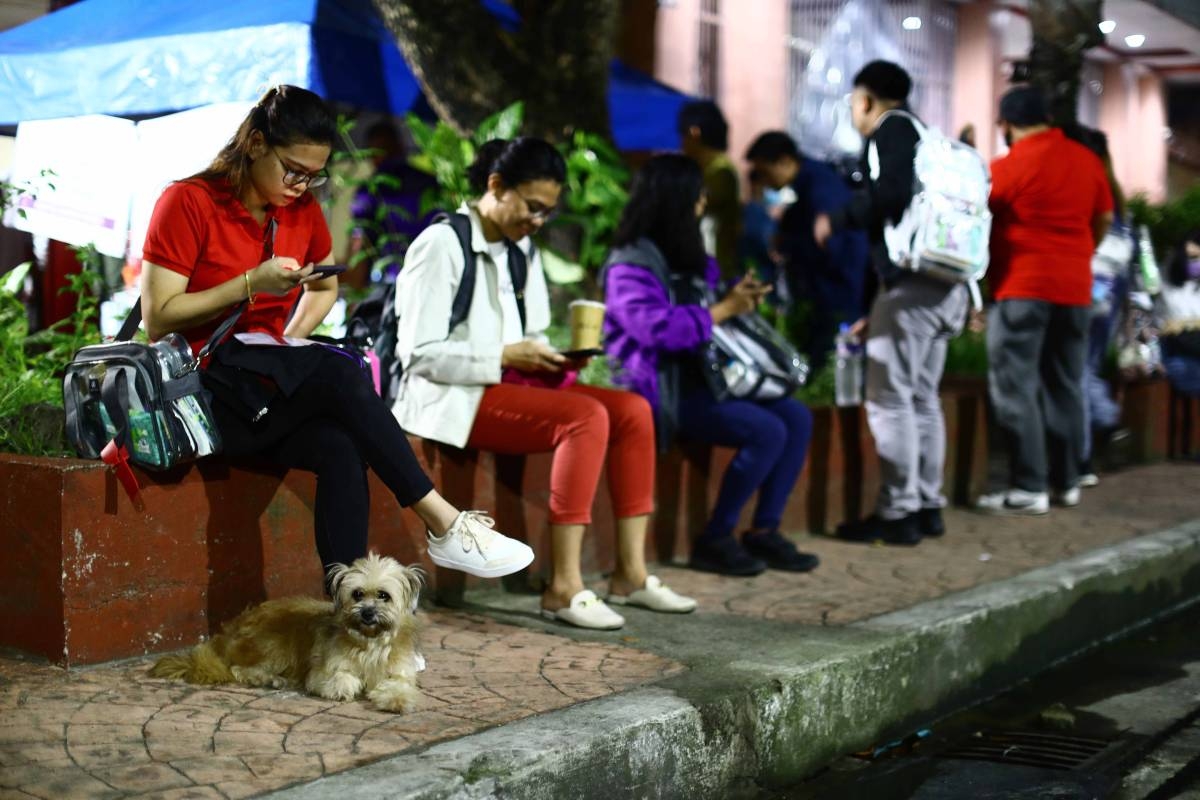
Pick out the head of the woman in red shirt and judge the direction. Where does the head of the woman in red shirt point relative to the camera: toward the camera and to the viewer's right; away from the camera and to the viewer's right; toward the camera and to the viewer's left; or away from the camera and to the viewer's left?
toward the camera and to the viewer's right

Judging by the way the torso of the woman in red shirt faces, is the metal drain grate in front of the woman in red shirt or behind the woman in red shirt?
in front

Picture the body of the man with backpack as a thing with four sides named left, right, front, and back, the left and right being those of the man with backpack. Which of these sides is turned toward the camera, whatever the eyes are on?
left

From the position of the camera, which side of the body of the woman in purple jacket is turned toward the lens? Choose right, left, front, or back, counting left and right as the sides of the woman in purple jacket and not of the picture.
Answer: right

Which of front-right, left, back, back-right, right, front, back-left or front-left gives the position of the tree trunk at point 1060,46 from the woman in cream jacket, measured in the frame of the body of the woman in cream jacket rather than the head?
left

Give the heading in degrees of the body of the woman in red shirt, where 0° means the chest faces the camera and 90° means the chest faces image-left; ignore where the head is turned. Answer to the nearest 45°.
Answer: approximately 315°

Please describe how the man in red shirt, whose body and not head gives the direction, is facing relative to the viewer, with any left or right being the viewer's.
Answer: facing away from the viewer and to the left of the viewer

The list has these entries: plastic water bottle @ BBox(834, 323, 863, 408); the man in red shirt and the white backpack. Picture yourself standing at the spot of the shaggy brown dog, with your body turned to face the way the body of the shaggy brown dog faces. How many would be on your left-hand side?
3

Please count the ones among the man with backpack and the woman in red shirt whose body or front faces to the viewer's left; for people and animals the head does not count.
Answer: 1

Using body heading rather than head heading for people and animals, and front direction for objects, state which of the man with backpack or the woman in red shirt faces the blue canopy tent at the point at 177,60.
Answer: the man with backpack

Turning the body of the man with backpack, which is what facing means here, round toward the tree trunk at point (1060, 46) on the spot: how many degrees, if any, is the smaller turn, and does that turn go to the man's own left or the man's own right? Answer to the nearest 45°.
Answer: approximately 90° to the man's own right

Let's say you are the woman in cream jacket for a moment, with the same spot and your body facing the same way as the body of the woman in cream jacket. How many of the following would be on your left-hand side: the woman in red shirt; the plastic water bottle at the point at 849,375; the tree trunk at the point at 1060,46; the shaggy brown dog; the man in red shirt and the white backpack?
4

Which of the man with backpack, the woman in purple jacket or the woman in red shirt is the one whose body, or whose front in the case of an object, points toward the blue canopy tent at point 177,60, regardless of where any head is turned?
the man with backpack
